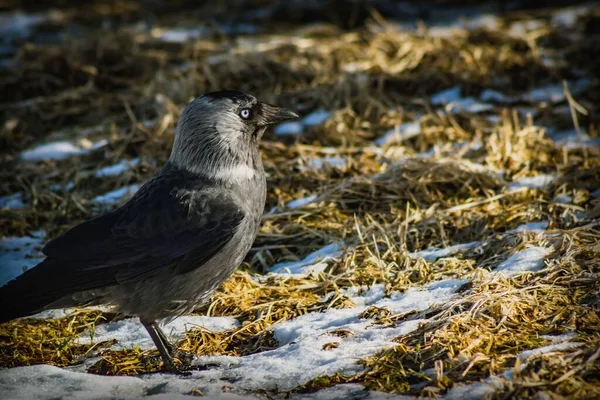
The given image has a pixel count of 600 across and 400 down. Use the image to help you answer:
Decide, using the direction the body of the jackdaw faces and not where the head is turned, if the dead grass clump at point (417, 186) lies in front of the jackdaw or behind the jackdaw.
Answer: in front

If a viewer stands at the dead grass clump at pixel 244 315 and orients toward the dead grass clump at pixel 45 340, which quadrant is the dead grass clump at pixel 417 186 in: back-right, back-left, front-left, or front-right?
back-right

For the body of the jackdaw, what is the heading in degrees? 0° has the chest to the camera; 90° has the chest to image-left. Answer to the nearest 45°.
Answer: approximately 270°

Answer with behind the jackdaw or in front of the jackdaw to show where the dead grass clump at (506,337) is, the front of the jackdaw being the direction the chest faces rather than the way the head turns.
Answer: in front

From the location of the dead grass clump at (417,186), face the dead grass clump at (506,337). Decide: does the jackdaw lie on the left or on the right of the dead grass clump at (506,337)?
right
